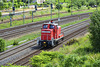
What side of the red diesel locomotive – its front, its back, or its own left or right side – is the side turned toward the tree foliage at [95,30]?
left

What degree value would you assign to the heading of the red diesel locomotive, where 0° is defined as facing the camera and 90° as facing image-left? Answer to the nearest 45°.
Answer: approximately 45°
